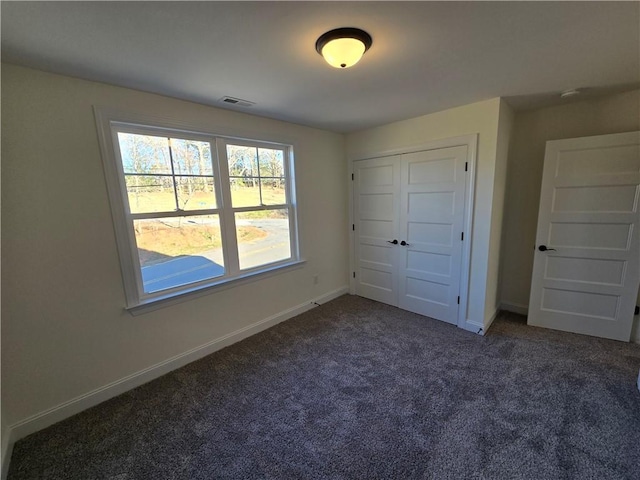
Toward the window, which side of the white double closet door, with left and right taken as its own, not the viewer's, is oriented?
front

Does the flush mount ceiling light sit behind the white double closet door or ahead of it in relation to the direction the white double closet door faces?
ahead

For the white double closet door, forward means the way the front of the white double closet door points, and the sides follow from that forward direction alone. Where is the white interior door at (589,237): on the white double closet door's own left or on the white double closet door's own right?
on the white double closet door's own left

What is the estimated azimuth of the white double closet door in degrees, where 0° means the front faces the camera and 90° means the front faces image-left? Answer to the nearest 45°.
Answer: approximately 45°

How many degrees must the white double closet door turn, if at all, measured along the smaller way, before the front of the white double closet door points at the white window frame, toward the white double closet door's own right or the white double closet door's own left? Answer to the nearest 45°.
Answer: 0° — it already faces it

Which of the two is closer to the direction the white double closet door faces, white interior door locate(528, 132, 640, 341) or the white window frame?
the white window frame
